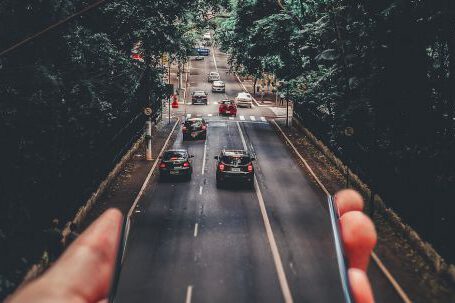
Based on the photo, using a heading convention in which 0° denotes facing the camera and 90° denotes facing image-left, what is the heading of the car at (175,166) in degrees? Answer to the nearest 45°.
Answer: approximately 180°

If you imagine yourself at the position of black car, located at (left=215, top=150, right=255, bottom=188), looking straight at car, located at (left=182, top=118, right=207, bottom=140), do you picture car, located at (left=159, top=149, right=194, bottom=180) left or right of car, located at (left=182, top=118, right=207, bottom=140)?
left

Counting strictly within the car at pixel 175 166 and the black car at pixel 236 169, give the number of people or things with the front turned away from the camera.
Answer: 2

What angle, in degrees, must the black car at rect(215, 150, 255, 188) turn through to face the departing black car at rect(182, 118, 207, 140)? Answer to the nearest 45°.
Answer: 0° — it already faces it

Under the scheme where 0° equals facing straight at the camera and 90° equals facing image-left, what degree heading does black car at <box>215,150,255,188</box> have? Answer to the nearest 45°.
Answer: approximately 180°

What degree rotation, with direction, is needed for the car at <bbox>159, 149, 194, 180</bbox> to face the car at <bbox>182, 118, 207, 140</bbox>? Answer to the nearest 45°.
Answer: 0° — it already faces it

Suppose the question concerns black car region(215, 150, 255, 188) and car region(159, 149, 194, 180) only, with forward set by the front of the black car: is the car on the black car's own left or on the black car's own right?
on the black car's own left

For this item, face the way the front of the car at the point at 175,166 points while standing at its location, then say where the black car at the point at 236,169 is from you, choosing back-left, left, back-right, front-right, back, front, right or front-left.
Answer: back-right
